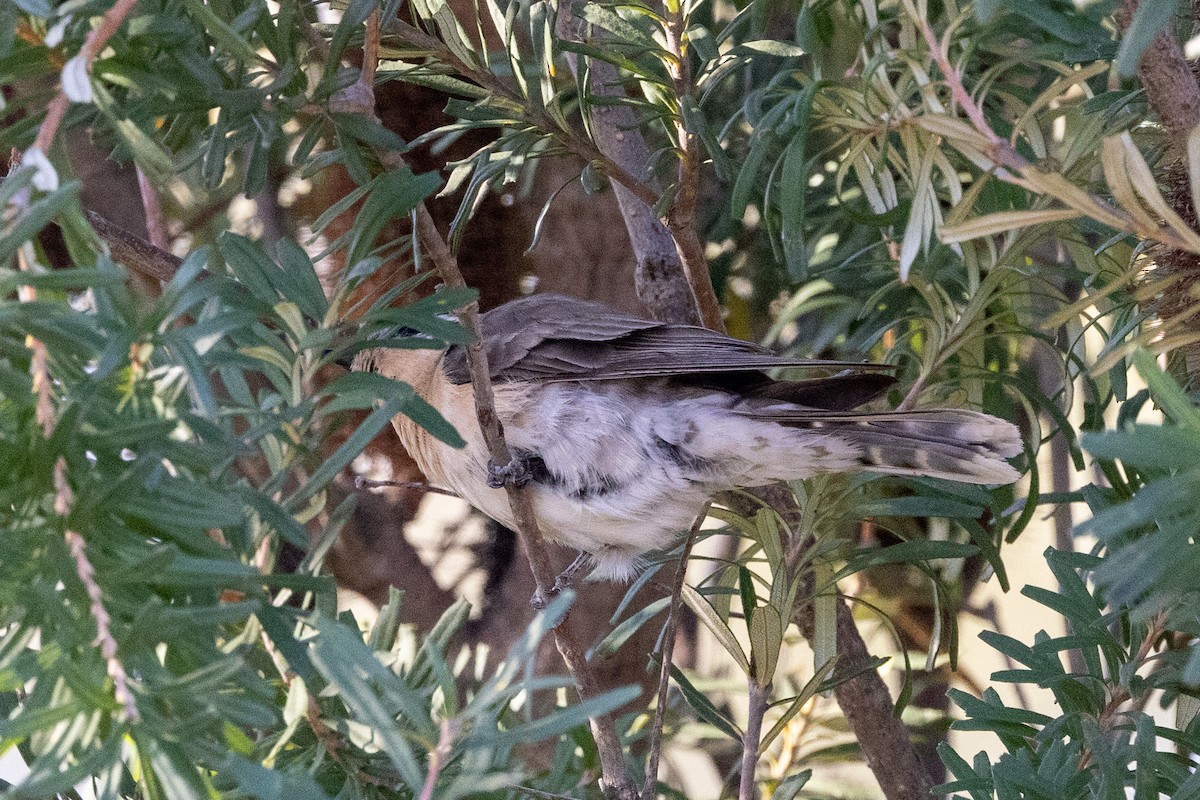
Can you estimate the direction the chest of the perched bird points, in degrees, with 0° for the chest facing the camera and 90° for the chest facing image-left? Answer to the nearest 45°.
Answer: approximately 90°

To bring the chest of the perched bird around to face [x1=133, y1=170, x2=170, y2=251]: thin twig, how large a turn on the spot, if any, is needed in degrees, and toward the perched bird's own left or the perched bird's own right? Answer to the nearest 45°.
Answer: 0° — it already faces it

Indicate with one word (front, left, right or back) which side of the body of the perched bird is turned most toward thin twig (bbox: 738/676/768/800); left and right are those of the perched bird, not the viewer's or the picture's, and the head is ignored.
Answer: left

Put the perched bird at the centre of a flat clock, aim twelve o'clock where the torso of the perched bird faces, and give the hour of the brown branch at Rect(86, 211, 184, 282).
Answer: The brown branch is roughly at 11 o'clock from the perched bird.

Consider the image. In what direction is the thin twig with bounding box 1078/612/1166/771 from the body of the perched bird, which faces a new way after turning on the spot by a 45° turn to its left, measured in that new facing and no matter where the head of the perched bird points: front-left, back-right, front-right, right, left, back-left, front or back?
left

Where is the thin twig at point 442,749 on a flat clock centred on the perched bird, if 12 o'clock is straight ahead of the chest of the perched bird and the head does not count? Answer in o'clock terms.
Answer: The thin twig is roughly at 9 o'clock from the perched bird.

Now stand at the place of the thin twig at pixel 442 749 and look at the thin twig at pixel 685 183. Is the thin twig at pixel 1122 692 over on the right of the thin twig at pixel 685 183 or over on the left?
right
